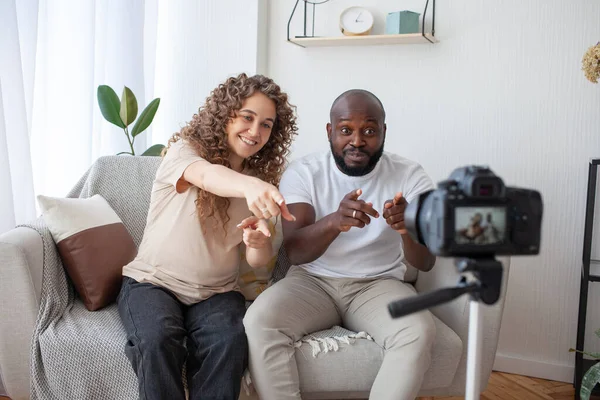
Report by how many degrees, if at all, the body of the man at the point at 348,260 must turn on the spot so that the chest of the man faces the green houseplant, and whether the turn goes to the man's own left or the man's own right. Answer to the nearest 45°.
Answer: approximately 135° to the man's own right

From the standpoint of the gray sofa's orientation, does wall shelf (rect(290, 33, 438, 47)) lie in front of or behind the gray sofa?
behind

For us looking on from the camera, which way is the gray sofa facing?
facing the viewer

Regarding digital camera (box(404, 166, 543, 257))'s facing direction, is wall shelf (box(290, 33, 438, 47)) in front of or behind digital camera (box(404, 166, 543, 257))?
in front

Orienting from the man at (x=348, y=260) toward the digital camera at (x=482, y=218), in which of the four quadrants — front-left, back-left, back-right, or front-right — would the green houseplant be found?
back-right

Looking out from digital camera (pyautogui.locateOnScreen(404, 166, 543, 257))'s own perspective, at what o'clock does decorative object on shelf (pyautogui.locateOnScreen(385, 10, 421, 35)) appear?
The decorative object on shelf is roughly at 1 o'clock from the digital camera.

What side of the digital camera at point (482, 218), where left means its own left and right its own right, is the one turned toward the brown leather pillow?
front

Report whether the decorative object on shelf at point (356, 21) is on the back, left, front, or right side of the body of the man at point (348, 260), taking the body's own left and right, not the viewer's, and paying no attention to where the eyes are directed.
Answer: back

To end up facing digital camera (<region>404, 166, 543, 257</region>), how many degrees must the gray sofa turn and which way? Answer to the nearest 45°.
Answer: approximately 45° to its left

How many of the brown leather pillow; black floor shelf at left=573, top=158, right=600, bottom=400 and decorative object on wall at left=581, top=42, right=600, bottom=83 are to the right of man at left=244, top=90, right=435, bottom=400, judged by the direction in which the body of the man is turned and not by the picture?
1

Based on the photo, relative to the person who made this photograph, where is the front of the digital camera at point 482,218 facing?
facing away from the viewer and to the left of the viewer

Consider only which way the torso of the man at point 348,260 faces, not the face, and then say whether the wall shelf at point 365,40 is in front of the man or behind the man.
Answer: behind

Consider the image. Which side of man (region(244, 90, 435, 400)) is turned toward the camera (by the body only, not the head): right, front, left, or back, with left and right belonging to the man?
front

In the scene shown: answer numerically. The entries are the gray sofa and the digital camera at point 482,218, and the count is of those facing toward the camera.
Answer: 1

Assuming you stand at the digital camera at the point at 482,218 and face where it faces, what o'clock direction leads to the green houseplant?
The green houseplant is roughly at 12 o'clock from the digital camera.

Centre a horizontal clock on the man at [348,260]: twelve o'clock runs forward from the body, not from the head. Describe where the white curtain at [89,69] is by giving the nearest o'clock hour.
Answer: The white curtain is roughly at 4 o'clock from the man.

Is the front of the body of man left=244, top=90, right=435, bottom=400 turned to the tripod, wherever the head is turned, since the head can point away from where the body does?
yes
